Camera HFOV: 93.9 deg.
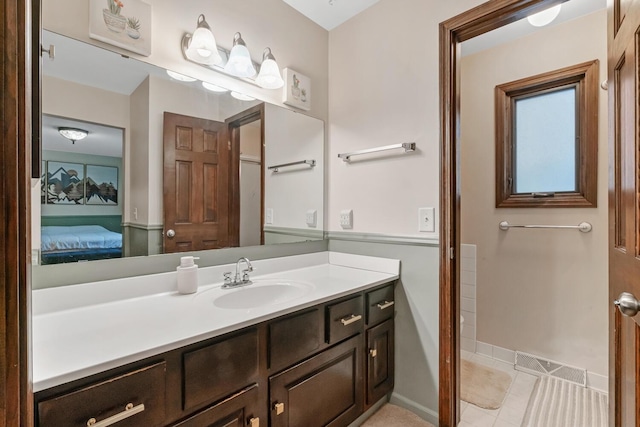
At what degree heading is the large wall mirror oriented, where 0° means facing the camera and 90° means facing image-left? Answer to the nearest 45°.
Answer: approximately 315°

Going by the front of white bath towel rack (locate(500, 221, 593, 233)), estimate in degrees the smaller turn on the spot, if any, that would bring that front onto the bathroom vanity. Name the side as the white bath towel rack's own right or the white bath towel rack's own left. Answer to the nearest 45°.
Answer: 0° — it already faces it

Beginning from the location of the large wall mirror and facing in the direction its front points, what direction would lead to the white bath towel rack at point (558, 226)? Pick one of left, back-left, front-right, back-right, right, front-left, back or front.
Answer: front-left

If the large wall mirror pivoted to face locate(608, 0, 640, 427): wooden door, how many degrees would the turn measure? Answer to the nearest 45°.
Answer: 0° — it already faces it

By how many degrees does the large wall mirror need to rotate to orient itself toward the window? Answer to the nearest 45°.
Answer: approximately 45° to its left

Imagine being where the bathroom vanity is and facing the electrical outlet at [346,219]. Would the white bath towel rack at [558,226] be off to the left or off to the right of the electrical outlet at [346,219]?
right

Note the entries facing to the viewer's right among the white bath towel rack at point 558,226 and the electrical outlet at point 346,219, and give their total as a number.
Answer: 0

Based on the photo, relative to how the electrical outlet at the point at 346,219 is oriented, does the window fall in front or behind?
behind

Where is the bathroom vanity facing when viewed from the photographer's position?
facing the viewer and to the right of the viewer
